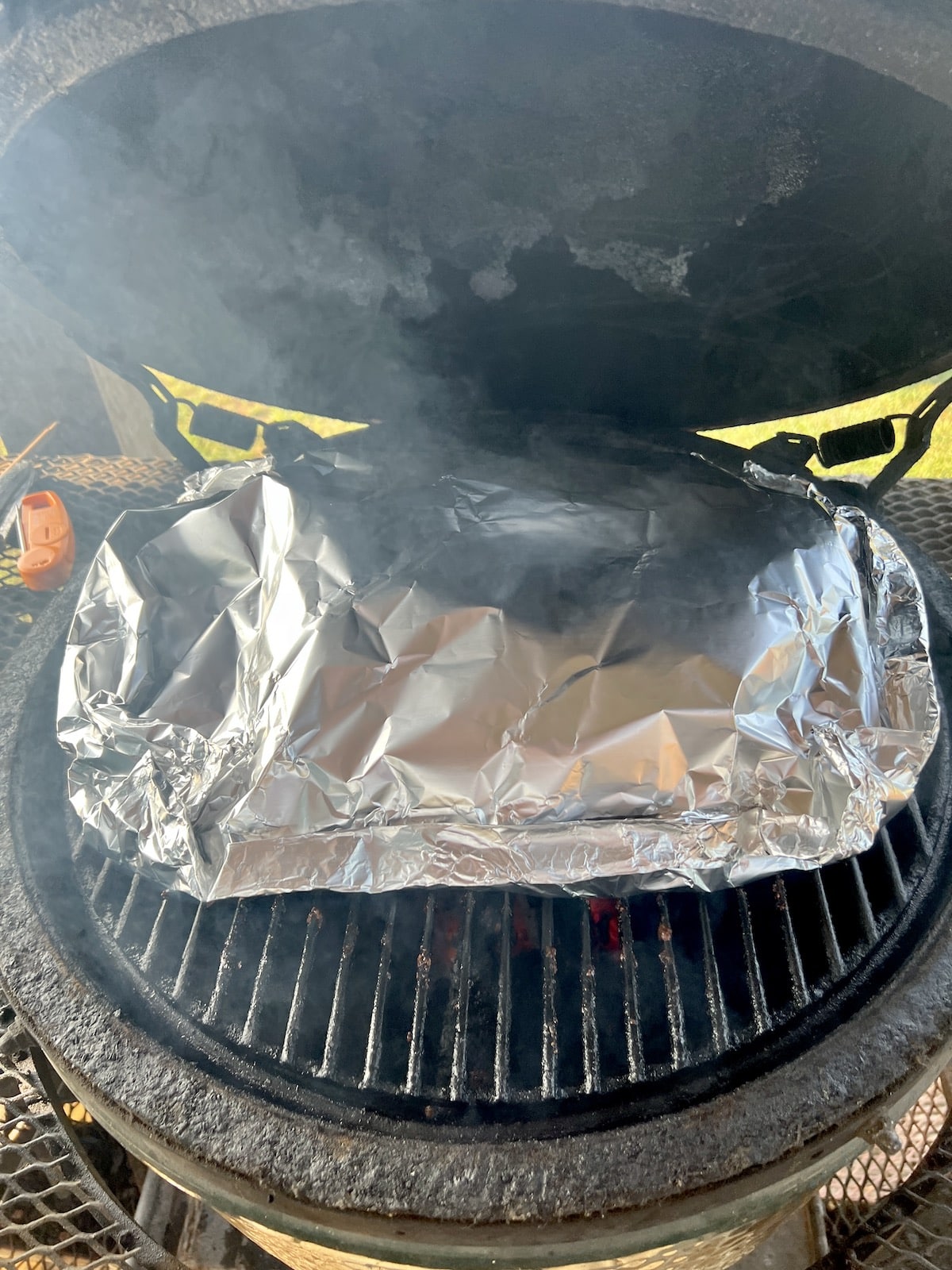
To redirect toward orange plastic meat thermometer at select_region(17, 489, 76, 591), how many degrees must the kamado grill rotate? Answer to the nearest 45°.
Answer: approximately 135° to its right

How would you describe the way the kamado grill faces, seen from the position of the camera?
facing the viewer
